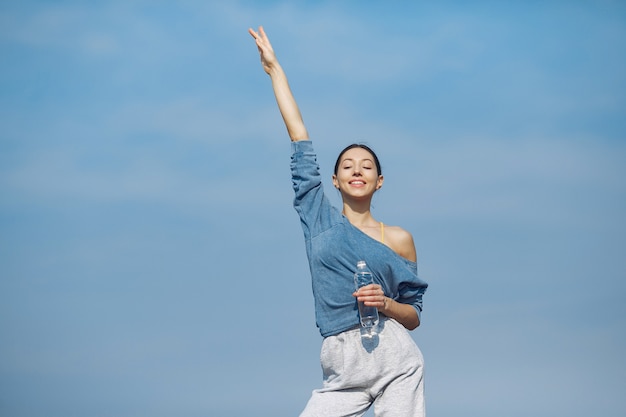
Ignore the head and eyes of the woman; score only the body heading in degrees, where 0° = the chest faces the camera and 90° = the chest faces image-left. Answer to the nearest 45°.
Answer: approximately 0°
